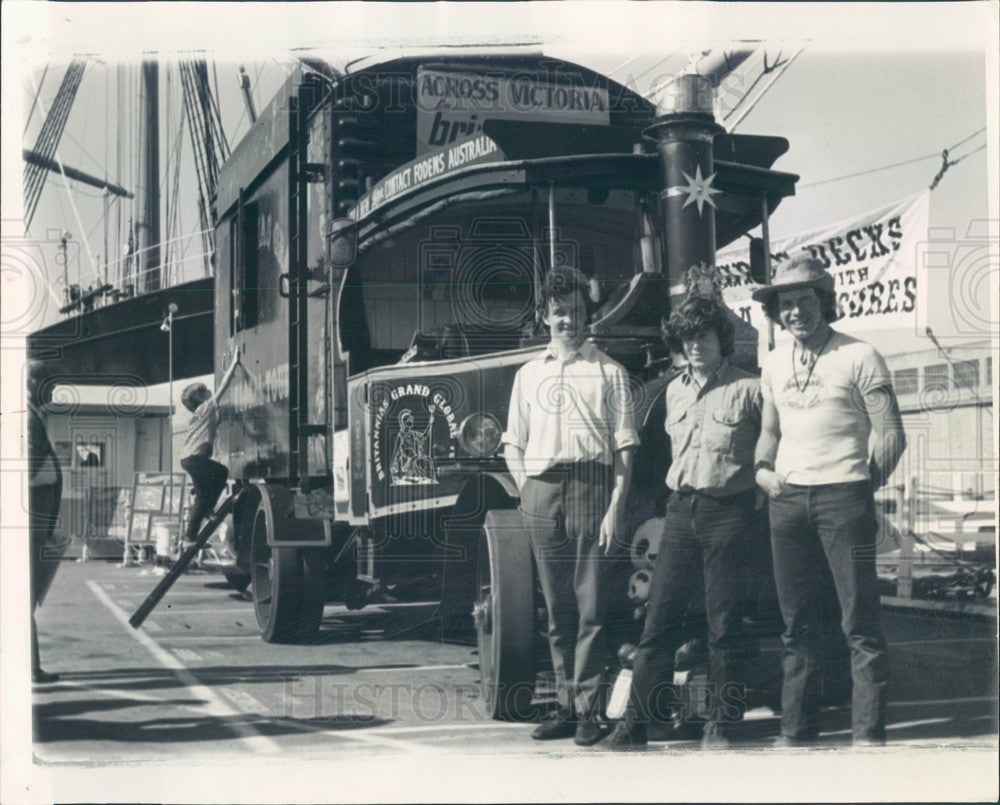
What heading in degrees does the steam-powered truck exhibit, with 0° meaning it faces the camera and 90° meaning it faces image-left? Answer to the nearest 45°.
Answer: approximately 315°

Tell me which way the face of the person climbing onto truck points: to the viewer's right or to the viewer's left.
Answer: to the viewer's right

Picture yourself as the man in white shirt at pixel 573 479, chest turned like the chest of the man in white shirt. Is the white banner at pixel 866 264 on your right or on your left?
on your left

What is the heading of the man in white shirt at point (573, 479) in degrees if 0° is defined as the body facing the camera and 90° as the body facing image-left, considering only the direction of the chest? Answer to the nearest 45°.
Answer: approximately 0°
